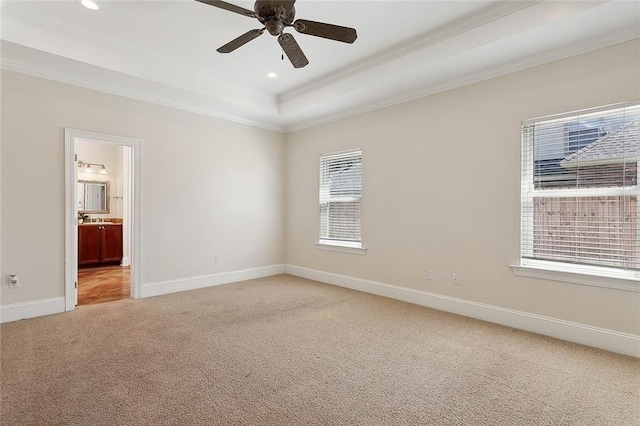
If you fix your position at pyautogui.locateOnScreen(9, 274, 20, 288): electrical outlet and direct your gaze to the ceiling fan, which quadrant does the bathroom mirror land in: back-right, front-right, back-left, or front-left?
back-left

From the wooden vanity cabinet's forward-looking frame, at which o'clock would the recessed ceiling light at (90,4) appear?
The recessed ceiling light is roughly at 12 o'clock from the wooden vanity cabinet.

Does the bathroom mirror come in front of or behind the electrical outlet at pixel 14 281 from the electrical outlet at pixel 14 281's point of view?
behind

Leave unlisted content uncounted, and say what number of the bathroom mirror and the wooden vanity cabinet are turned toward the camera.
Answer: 2

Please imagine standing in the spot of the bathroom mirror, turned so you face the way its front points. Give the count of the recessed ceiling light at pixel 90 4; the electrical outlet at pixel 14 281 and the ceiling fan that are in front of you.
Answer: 3
